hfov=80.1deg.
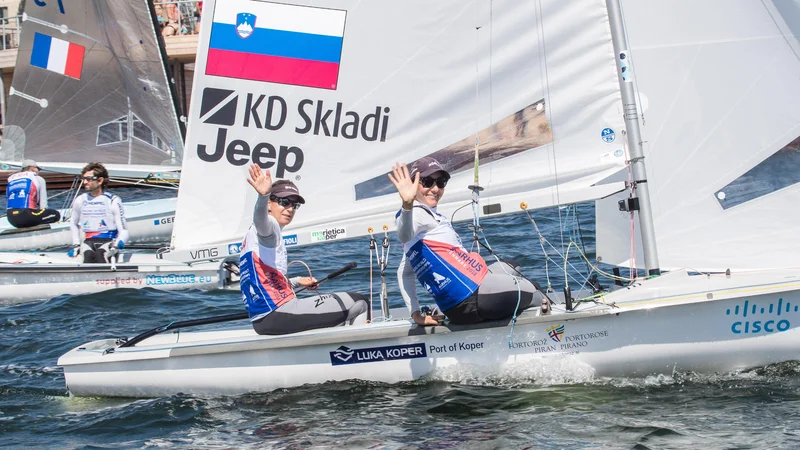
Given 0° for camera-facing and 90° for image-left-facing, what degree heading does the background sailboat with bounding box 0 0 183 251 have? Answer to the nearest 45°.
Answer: approximately 270°
